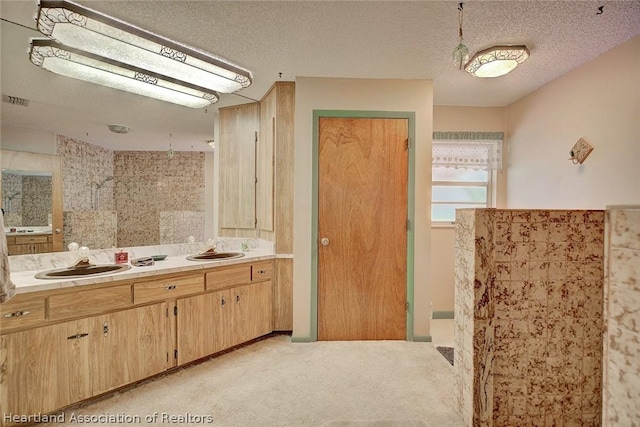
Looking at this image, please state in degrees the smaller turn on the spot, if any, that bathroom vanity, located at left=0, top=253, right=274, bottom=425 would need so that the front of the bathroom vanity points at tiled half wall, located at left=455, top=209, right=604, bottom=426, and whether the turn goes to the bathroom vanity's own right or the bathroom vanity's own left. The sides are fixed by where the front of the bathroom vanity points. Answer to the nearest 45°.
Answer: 0° — it already faces it

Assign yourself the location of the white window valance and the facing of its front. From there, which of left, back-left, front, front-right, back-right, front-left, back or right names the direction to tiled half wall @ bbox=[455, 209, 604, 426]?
front

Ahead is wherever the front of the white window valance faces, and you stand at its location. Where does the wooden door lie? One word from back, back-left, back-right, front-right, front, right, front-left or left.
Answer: front-right

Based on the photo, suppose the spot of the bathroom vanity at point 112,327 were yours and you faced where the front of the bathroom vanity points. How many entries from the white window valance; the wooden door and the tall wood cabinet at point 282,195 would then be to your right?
0

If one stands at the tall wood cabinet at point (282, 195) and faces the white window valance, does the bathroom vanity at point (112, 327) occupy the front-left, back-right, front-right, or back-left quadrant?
back-right

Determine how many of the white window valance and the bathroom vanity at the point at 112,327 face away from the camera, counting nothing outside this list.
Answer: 0

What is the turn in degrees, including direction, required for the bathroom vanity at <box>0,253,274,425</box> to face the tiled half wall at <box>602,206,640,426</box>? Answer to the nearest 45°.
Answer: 0° — it already faces it

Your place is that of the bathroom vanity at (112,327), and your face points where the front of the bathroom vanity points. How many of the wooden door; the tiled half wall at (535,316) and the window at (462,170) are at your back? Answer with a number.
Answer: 0

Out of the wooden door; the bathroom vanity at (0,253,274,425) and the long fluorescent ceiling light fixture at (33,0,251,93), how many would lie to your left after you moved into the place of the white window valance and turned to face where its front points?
0

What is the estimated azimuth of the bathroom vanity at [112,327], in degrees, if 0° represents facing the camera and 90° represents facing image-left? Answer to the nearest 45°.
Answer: approximately 315°

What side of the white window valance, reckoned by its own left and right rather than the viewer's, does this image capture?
front

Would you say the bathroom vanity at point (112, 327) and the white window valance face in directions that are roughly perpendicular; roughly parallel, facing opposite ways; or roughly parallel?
roughly perpendicular

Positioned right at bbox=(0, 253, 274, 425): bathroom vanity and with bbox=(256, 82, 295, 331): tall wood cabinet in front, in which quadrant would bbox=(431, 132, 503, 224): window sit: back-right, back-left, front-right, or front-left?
front-right

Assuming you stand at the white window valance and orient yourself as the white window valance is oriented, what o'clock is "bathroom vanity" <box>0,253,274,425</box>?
The bathroom vanity is roughly at 1 o'clock from the white window valance.
